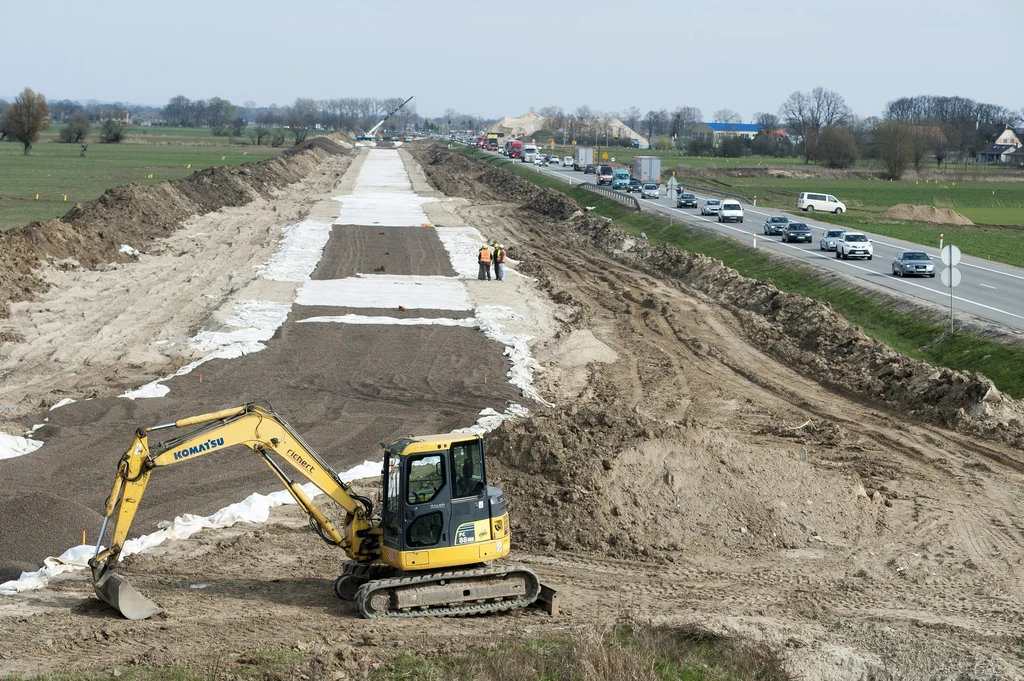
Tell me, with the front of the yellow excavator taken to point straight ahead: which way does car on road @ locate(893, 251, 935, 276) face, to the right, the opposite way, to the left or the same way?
to the left

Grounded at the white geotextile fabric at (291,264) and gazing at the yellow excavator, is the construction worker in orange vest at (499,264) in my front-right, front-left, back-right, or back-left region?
front-left

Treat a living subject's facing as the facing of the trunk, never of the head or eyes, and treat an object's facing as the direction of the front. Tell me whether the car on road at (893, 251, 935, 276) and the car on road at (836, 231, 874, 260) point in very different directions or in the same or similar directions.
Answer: same or similar directions

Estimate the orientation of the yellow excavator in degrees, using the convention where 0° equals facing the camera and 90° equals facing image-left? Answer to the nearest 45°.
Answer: approximately 90°

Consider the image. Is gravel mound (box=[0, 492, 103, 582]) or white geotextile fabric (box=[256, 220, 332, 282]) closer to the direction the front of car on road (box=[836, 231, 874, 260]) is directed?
the gravel mound

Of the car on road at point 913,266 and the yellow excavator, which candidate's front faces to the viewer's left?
the yellow excavator

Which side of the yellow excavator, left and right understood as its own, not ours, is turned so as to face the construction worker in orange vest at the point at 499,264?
right

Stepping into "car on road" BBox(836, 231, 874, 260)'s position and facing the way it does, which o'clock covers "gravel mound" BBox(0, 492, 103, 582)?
The gravel mound is roughly at 2 o'clock from the car on road.
